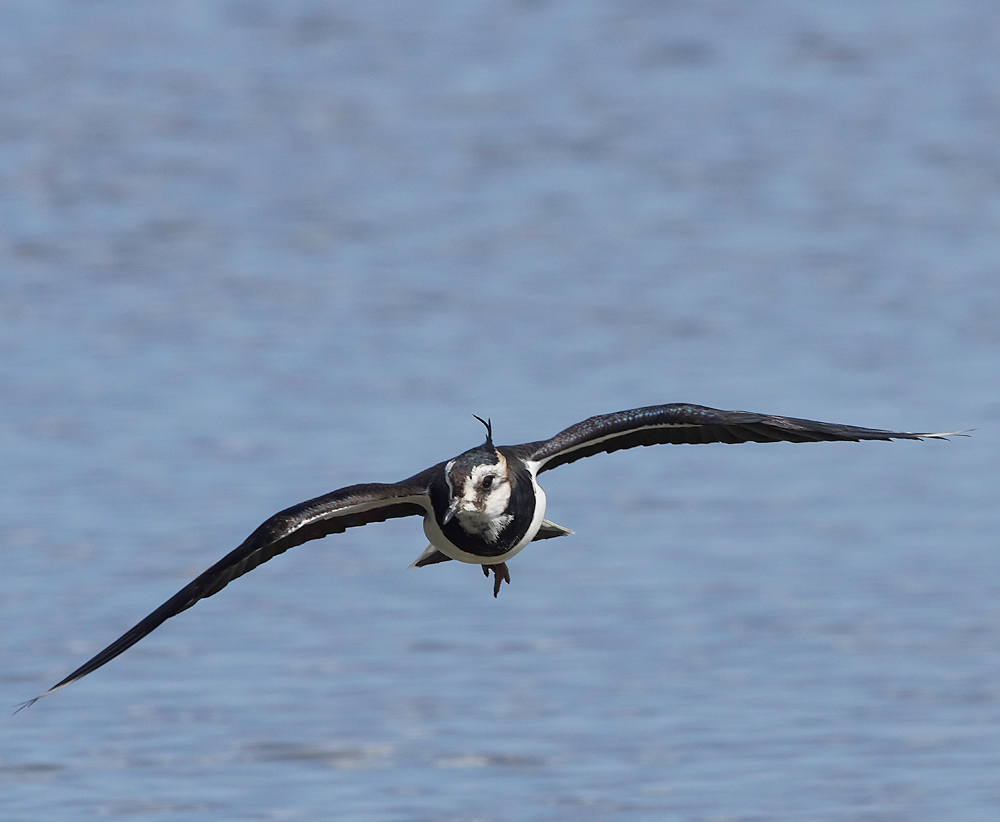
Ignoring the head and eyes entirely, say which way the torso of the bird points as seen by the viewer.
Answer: toward the camera
